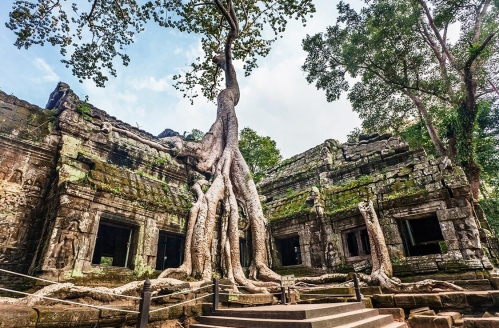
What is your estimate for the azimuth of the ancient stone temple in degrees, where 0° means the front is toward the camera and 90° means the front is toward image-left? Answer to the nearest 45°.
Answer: approximately 0°

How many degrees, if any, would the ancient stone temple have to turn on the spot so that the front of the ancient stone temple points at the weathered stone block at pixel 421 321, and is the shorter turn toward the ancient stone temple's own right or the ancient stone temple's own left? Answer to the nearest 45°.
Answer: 0° — it already faces it

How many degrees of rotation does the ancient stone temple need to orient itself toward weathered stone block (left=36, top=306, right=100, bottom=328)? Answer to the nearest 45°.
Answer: approximately 45° to its right

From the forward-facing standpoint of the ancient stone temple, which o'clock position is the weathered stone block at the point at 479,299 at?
The weathered stone block is roughly at 11 o'clock from the ancient stone temple.

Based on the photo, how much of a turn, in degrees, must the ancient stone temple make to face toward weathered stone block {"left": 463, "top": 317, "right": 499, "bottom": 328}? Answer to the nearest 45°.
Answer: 0° — it already faces it

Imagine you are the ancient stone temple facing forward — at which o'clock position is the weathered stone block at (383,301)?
The weathered stone block is roughly at 12 o'clock from the ancient stone temple.
